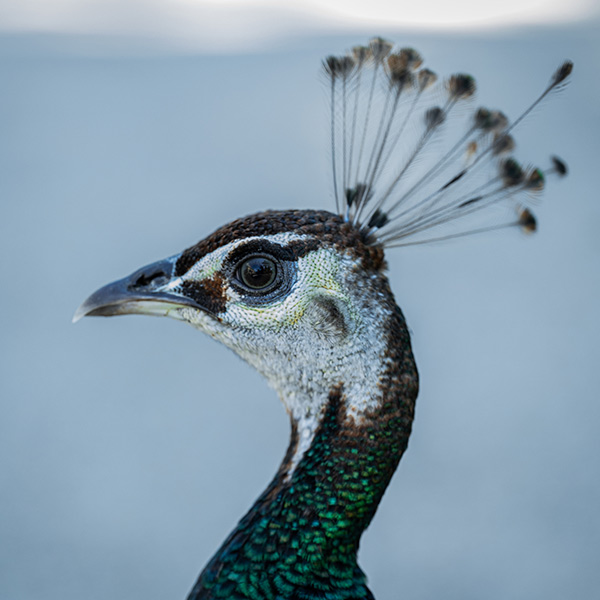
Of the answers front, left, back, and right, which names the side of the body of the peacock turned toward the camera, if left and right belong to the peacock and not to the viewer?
left
